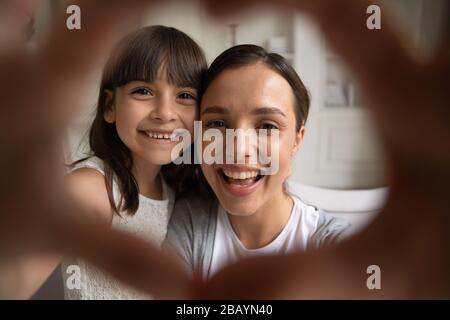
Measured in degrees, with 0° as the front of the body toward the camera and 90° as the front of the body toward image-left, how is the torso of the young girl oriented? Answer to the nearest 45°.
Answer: approximately 315°

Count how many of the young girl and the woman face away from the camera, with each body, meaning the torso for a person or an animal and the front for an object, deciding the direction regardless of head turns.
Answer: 0

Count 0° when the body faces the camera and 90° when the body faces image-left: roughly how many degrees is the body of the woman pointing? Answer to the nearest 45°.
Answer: approximately 0°
